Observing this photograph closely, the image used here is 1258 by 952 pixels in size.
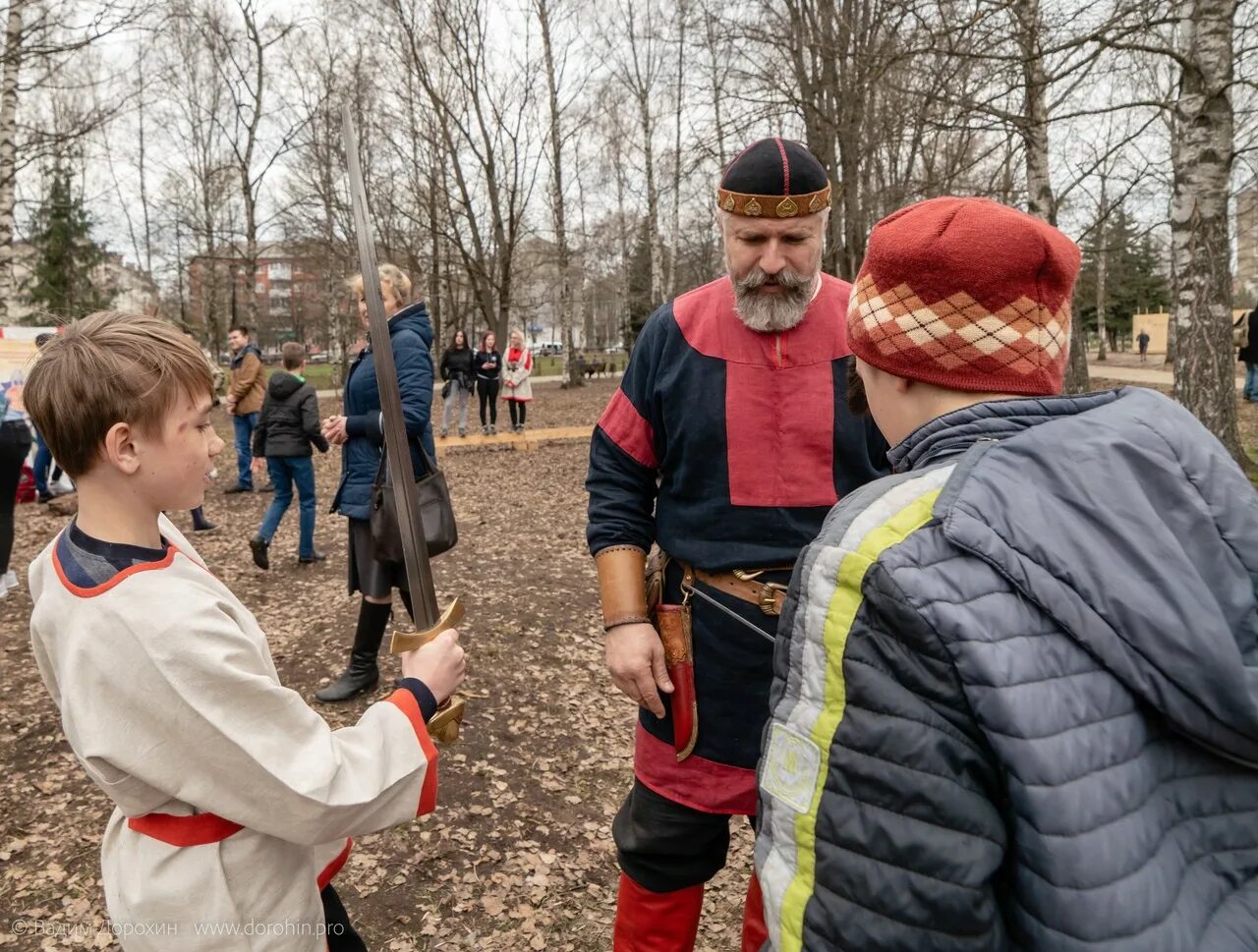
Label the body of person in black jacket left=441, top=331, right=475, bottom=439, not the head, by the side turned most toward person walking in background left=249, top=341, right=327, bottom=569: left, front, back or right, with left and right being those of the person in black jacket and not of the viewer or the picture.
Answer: front

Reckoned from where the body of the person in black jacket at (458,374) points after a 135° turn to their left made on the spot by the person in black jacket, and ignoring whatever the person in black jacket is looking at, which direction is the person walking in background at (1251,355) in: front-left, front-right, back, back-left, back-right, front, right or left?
front-right

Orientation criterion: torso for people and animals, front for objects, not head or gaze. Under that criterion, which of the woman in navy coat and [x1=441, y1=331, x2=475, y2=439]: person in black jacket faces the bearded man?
the person in black jacket

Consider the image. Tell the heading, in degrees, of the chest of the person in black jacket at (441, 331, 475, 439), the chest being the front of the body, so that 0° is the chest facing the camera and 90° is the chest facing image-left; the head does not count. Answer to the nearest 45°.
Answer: approximately 0°
